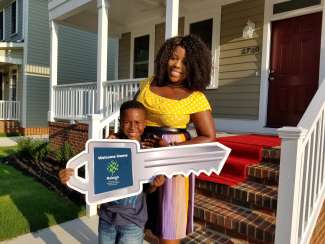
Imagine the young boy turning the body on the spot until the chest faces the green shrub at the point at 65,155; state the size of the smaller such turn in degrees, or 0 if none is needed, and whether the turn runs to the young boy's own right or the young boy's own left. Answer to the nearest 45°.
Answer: approximately 180°

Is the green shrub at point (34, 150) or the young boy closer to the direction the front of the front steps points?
the young boy

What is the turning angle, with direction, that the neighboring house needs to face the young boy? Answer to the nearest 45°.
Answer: approximately 45° to its left

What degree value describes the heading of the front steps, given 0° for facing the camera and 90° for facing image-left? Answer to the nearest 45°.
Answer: approximately 45°

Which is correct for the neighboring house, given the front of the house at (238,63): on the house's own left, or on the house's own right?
on the house's own right

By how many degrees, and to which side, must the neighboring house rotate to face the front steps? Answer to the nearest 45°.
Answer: approximately 45° to its left

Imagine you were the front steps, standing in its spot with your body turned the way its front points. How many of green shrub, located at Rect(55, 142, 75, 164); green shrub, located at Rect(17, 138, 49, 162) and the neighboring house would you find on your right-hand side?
3

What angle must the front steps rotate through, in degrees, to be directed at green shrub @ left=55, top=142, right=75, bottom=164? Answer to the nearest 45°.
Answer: approximately 90° to its right
